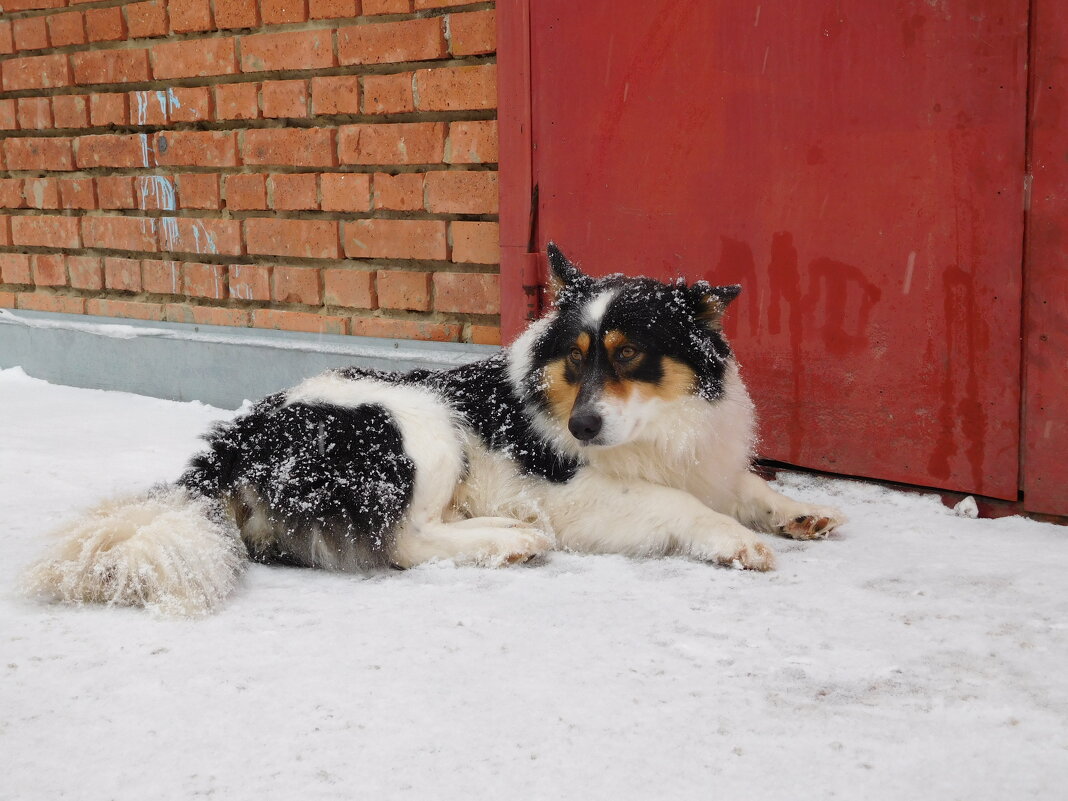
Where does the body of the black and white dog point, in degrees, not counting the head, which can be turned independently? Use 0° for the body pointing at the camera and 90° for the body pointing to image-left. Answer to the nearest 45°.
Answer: approximately 270°

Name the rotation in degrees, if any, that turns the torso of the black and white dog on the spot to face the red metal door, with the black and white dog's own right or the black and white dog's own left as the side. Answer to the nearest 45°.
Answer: approximately 45° to the black and white dog's own left
